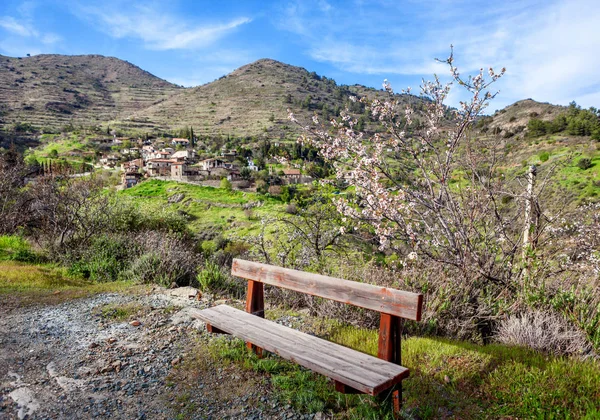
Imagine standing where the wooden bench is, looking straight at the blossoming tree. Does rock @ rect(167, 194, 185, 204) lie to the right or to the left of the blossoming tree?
left

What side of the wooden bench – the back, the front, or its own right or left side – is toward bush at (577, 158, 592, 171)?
back

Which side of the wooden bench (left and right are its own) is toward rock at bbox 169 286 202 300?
right

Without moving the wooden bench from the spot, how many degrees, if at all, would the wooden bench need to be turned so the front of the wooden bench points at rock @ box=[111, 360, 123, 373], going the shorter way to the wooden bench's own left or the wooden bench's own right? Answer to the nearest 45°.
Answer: approximately 45° to the wooden bench's own right

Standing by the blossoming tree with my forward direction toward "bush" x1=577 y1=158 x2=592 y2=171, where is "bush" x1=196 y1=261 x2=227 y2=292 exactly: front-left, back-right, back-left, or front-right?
back-left

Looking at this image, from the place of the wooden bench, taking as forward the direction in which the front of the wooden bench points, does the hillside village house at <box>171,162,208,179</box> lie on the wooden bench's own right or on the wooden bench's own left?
on the wooden bench's own right

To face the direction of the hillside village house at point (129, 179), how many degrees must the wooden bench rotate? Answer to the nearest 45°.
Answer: approximately 90° to its right

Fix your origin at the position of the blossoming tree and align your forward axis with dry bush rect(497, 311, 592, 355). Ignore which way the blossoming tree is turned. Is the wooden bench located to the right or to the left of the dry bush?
right

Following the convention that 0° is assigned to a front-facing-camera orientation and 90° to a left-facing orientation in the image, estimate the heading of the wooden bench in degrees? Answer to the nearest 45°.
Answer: approximately 45°

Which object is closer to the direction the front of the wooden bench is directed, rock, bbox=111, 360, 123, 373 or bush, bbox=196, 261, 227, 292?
the rock

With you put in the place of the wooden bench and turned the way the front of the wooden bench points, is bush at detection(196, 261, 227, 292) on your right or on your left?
on your right

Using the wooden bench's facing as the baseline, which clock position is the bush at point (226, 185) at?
The bush is roughly at 4 o'clock from the wooden bench.
